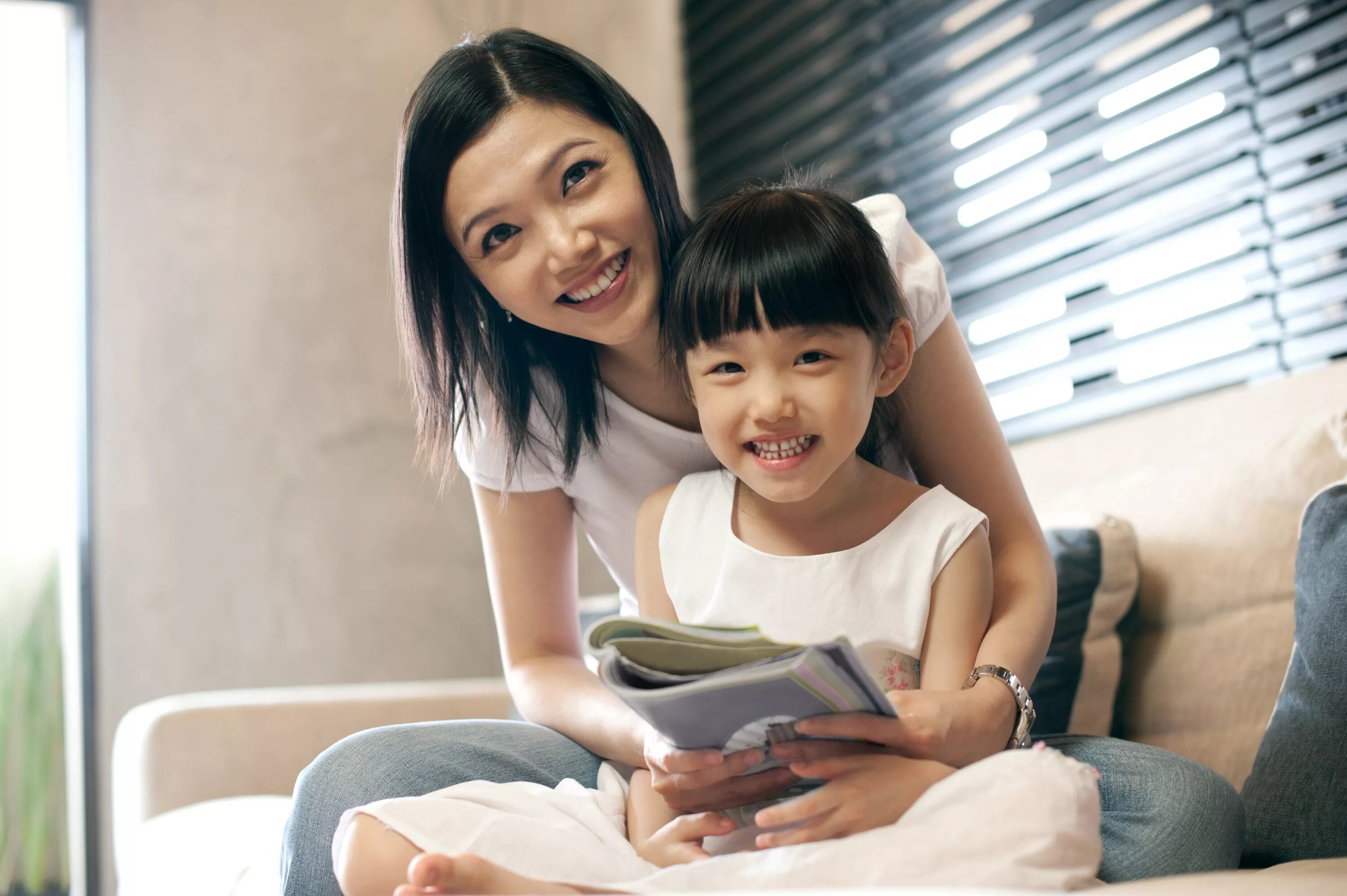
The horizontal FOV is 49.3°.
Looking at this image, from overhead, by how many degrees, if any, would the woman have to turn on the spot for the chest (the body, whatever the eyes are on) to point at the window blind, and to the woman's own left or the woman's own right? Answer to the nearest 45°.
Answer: approximately 135° to the woman's own left

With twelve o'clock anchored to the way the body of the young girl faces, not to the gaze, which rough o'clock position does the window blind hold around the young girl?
The window blind is roughly at 7 o'clock from the young girl.

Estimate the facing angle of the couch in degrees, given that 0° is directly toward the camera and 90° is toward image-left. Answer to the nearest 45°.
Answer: approximately 45°

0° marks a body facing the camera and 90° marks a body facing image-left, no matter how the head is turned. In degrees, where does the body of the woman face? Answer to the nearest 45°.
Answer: approximately 0°
